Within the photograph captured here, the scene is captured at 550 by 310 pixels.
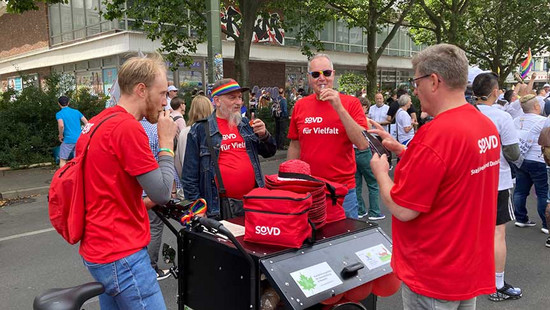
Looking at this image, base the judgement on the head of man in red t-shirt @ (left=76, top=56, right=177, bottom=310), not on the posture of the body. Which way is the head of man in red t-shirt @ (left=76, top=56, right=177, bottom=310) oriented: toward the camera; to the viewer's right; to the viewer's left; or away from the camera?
to the viewer's right

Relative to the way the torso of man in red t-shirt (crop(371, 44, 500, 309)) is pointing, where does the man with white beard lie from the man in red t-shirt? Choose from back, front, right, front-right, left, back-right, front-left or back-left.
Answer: front

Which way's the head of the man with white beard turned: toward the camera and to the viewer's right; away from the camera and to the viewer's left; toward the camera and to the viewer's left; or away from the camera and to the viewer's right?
toward the camera and to the viewer's right

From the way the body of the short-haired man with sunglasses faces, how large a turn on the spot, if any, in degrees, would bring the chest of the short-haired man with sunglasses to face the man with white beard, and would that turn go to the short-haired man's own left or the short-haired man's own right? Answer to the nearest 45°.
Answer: approximately 90° to the short-haired man's own right

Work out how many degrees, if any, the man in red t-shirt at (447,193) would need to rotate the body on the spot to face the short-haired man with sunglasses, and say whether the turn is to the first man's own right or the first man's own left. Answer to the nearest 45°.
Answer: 0° — they already face them

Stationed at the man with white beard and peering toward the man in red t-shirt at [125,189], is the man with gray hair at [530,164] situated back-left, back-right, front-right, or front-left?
back-left

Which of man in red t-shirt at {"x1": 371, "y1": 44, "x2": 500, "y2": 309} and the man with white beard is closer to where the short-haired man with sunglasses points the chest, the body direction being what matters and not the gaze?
the man in red t-shirt

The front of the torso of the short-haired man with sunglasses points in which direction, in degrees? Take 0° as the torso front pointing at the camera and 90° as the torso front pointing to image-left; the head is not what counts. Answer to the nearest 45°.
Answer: approximately 0°

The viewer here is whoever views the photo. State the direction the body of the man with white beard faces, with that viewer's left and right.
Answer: facing the viewer and to the right of the viewer

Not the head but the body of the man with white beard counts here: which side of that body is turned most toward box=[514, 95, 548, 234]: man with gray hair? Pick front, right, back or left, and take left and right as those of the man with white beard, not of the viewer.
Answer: left

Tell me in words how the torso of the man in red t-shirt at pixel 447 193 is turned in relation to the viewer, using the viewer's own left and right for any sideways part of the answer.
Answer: facing away from the viewer and to the left of the viewer

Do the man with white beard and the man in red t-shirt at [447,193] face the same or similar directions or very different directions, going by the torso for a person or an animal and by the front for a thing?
very different directions
